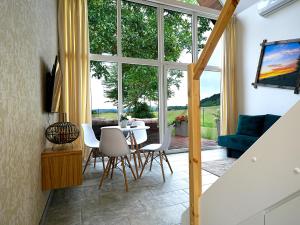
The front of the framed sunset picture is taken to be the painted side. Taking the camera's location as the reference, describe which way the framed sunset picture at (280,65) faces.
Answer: facing the viewer and to the left of the viewer

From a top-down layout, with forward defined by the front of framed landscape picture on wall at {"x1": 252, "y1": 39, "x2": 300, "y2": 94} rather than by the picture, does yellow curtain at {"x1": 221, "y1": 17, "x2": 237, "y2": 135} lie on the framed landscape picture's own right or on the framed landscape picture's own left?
on the framed landscape picture's own right

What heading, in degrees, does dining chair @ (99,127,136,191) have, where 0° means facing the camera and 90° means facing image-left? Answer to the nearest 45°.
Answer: approximately 225°

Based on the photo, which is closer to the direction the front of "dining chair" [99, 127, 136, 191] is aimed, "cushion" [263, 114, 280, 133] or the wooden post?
the cushion

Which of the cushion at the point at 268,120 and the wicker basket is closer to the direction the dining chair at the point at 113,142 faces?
the cushion

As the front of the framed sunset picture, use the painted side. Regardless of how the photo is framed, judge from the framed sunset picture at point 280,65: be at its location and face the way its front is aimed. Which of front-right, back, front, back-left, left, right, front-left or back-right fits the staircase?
front-left

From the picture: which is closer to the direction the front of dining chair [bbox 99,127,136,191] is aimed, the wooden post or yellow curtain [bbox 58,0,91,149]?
the yellow curtain

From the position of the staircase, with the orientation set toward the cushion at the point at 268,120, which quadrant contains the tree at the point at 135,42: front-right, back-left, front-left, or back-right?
front-left

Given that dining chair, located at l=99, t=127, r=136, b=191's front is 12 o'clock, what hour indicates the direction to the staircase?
The staircase is roughly at 4 o'clock from the dining chair.
